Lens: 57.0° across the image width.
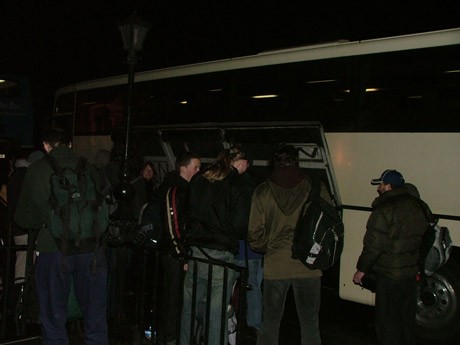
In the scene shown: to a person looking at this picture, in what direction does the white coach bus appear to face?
facing away from the viewer and to the left of the viewer

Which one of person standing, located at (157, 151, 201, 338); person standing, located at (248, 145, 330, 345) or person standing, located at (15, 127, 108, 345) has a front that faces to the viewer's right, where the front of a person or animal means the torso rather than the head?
person standing, located at (157, 151, 201, 338)

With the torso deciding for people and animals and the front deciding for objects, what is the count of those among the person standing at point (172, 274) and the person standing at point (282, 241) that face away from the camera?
1

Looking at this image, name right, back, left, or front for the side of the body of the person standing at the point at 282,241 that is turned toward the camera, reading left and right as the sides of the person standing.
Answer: back

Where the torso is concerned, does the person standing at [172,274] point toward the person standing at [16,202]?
no

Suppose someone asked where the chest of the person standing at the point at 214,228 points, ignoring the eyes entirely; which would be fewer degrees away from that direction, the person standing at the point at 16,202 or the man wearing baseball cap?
the man wearing baseball cap

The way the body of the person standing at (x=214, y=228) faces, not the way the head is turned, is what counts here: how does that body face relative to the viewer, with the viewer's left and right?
facing away from the viewer and to the right of the viewer

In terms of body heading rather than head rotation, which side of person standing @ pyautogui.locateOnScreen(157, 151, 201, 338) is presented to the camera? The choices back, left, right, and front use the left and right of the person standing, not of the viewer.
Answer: right

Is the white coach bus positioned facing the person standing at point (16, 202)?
no

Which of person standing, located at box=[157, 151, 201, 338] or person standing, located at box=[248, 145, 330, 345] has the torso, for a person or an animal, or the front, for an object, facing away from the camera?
person standing, located at box=[248, 145, 330, 345]

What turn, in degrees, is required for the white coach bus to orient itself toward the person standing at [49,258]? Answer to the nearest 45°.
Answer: approximately 90° to its left

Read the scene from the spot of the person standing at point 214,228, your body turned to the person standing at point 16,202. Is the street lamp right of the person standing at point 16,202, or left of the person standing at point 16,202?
right

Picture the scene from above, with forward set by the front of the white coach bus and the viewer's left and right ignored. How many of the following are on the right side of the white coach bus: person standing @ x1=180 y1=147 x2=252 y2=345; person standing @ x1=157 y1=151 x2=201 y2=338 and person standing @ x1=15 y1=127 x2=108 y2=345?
0
